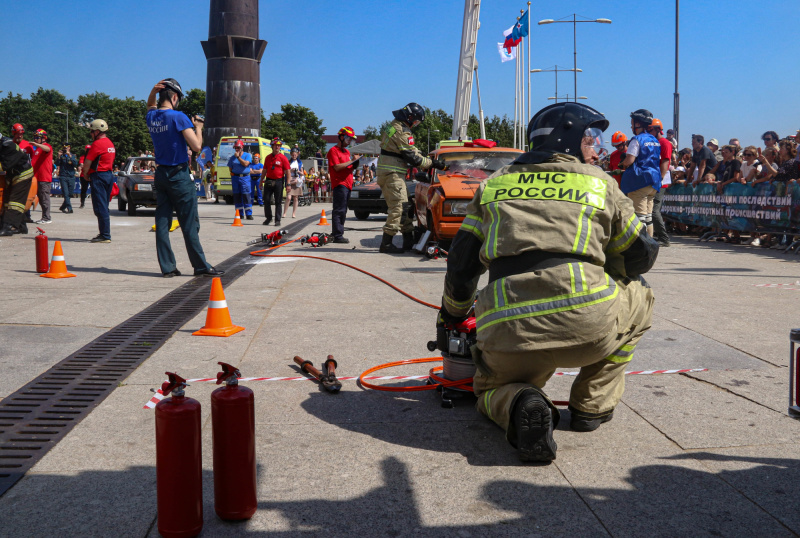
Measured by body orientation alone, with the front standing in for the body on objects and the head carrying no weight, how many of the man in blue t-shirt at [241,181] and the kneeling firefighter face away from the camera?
1

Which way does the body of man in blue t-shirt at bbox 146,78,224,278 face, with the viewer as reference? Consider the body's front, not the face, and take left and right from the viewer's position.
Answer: facing away from the viewer and to the right of the viewer

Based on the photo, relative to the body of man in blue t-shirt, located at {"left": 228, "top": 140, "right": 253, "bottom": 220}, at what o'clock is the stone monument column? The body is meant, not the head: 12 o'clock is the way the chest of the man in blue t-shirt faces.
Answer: The stone monument column is roughly at 6 o'clock from the man in blue t-shirt.

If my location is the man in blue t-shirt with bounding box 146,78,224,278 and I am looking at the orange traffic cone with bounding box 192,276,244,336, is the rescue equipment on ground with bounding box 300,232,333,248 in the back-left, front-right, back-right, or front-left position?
back-left

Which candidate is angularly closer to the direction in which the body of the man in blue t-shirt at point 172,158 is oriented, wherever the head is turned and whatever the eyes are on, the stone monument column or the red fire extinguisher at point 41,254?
the stone monument column

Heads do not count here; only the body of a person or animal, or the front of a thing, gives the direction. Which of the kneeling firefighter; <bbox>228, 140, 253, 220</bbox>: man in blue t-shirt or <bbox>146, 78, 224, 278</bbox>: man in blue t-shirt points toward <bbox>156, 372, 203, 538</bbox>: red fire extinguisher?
<bbox>228, 140, 253, 220</bbox>: man in blue t-shirt

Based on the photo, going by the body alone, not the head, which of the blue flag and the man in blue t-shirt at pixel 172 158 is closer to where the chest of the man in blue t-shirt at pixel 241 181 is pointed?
the man in blue t-shirt

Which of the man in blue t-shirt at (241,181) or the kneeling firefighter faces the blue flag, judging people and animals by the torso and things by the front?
the kneeling firefighter

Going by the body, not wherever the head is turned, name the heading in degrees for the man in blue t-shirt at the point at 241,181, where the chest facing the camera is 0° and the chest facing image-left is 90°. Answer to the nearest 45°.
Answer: approximately 0°

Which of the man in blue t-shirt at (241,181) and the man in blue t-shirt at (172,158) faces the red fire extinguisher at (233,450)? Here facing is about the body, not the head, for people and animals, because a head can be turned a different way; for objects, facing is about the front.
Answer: the man in blue t-shirt at (241,181)

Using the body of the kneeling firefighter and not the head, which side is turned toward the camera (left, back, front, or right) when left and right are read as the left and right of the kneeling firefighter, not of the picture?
back
